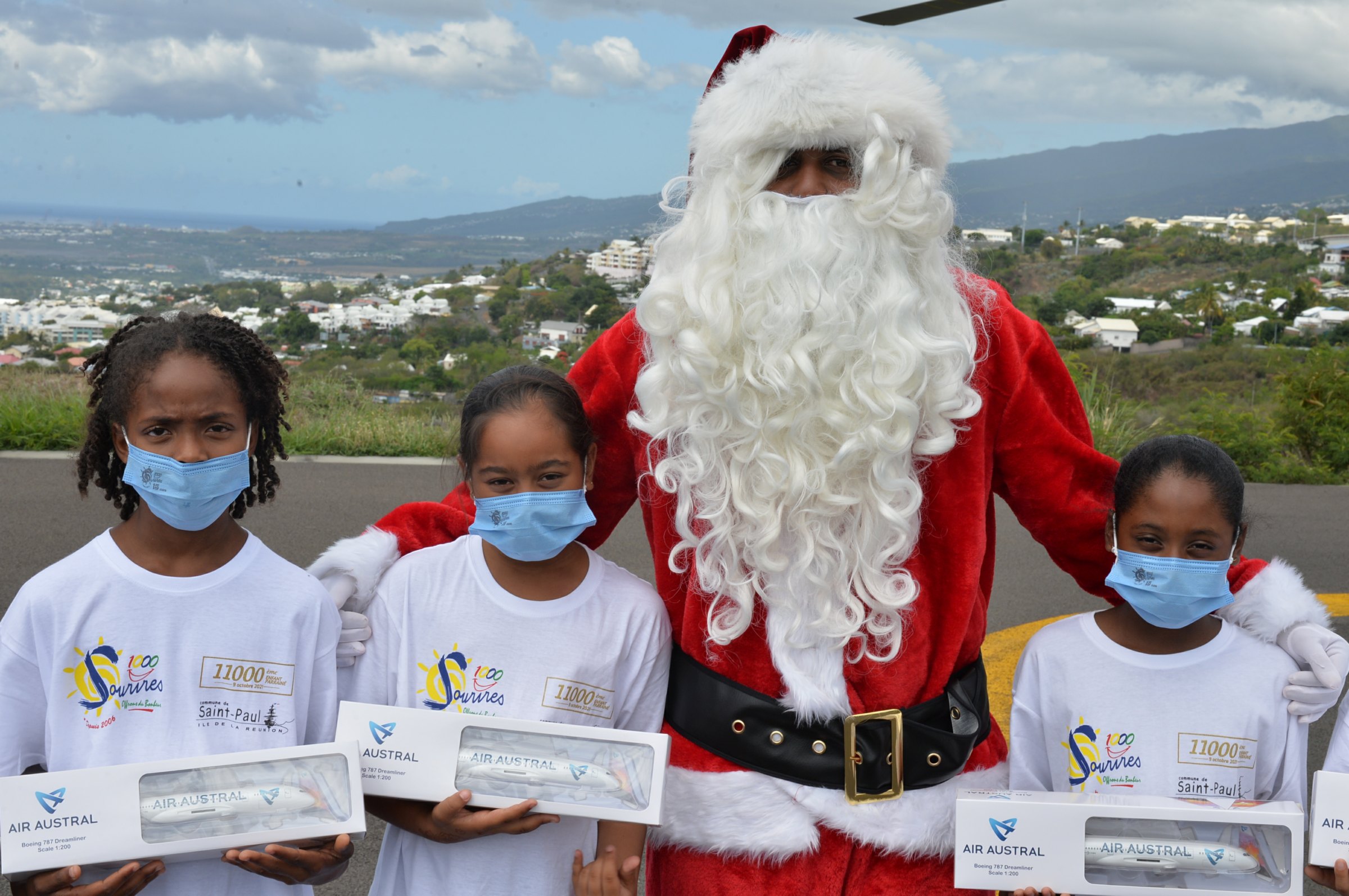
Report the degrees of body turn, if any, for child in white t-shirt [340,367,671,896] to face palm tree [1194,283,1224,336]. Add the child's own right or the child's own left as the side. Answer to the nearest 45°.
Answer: approximately 135° to the child's own left

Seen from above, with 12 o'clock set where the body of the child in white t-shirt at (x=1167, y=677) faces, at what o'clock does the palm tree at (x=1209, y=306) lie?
The palm tree is roughly at 6 o'clock from the child in white t-shirt.

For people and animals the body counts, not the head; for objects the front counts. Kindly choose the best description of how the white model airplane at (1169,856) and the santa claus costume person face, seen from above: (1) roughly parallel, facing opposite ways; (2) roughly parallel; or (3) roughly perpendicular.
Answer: roughly perpendicular

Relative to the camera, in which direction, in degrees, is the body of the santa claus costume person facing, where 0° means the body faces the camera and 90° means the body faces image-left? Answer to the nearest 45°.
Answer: approximately 0°
